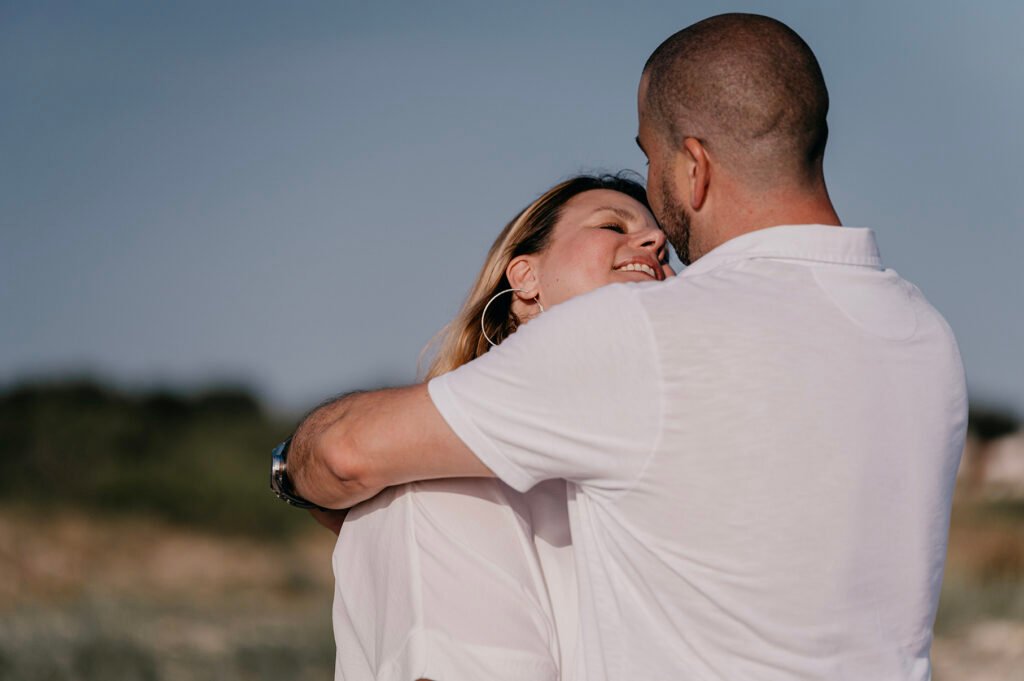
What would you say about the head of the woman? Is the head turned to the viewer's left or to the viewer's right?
to the viewer's right

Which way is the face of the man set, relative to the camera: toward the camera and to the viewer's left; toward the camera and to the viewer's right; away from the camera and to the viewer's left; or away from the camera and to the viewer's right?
away from the camera and to the viewer's left

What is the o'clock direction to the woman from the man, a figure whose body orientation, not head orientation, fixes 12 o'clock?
The woman is roughly at 11 o'clock from the man.

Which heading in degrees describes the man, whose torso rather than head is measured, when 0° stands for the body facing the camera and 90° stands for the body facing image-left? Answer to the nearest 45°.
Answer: approximately 135°
